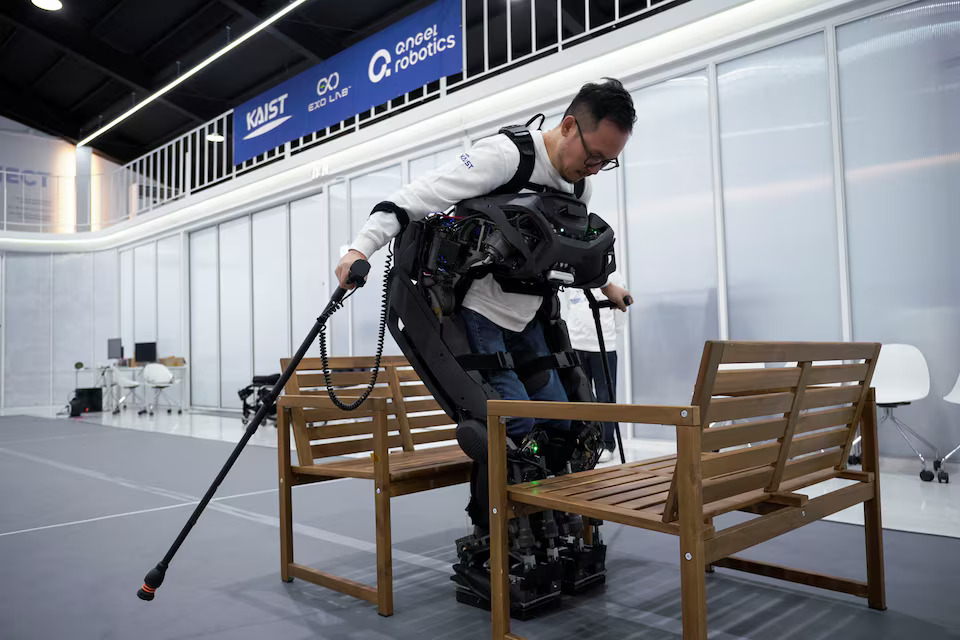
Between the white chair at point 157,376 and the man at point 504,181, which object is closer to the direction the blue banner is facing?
the man

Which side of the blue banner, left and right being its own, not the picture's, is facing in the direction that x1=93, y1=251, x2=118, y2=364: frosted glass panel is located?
right

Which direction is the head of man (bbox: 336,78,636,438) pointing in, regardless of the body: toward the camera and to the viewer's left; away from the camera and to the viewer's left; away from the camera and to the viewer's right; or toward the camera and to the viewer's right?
toward the camera and to the viewer's right

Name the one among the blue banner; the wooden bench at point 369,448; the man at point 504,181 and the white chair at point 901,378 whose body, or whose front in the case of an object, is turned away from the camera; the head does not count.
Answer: the white chair

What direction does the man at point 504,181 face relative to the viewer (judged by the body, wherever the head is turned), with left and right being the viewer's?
facing the viewer and to the right of the viewer

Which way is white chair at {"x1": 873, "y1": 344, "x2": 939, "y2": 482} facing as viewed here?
away from the camera

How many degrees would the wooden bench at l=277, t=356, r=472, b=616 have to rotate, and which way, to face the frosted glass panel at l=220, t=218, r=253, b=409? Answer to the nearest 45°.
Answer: approximately 135° to its left

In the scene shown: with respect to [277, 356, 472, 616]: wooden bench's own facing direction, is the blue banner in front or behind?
behind

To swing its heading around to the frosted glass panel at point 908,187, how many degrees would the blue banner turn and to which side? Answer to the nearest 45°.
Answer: approximately 90° to its left
